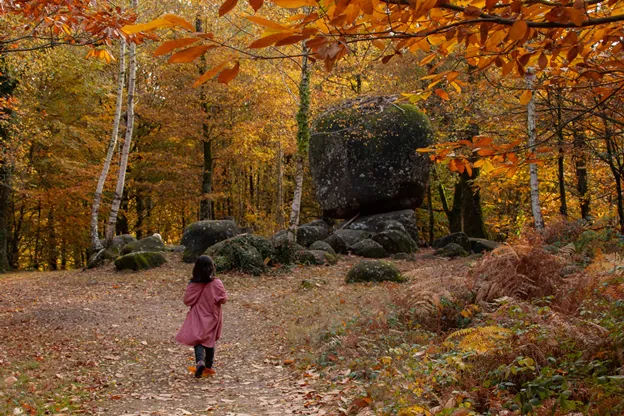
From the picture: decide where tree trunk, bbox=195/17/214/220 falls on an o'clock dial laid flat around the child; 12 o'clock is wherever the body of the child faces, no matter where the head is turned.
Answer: The tree trunk is roughly at 12 o'clock from the child.

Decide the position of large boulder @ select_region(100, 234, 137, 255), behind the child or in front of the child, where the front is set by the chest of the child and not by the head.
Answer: in front

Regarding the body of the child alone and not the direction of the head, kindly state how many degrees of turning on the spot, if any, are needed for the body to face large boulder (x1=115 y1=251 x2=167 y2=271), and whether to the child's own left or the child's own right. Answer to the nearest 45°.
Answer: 0° — they already face it

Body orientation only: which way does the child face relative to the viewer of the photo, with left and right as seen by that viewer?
facing away from the viewer

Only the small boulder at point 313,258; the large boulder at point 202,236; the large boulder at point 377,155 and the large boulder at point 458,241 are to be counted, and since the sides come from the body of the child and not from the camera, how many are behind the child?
0

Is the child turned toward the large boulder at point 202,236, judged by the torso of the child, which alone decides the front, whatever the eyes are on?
yes

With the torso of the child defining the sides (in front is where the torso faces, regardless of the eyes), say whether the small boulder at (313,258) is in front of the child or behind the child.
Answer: in front

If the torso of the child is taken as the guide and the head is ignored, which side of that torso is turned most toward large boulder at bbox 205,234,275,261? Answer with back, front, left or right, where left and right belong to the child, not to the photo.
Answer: front

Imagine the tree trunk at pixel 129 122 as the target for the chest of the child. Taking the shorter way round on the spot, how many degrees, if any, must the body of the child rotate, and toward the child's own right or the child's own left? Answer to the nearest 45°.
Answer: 0° — they already face it

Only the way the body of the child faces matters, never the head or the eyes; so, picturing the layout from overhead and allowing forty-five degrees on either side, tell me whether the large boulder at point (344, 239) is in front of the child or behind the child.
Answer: in front

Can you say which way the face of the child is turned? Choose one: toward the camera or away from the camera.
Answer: away from the camera

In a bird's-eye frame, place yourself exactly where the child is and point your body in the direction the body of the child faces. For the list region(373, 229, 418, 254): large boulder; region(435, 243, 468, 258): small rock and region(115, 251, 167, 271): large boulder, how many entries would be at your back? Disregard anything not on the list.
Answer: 0
